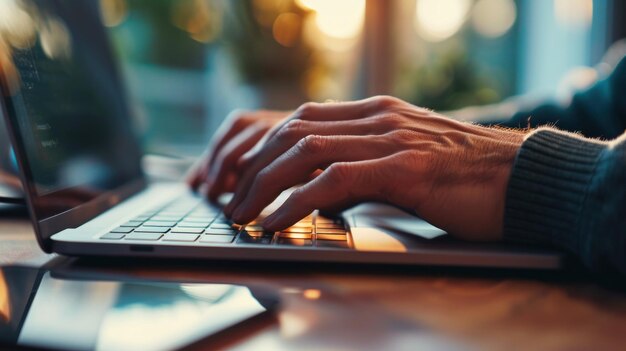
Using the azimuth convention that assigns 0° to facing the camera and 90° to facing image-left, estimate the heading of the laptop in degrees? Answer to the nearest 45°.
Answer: approximately 270°
